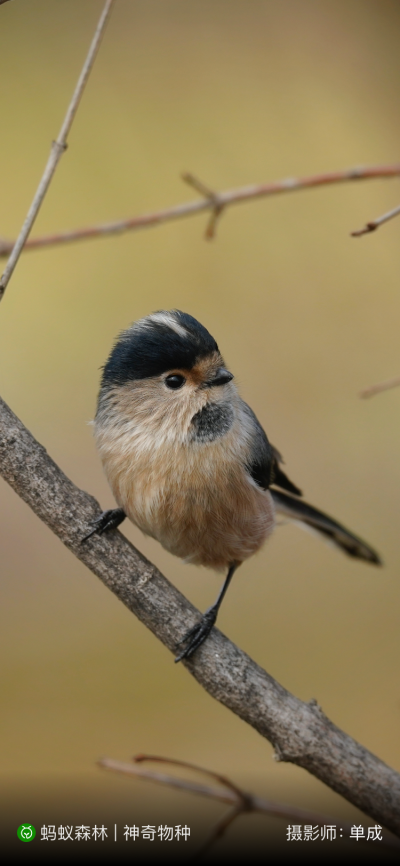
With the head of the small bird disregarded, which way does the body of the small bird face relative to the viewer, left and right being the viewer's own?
facing the viewer and to the left of the viewer
